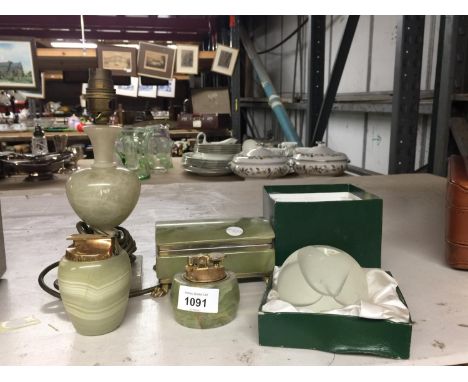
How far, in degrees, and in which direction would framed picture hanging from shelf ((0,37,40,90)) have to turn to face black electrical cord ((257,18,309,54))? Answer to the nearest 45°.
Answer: approximately 135° to its left

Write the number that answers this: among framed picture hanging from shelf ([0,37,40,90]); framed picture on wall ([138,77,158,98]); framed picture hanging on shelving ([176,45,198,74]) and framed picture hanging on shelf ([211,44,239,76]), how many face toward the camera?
4

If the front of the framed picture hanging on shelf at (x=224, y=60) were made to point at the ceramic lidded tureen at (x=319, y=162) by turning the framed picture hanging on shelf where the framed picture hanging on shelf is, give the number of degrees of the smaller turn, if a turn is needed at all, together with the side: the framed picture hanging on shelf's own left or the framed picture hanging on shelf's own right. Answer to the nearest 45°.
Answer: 0° — it already faces it

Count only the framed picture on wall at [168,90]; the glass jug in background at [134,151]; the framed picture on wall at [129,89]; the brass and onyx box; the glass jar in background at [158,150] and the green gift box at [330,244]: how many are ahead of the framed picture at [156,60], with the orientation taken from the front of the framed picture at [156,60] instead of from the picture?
4

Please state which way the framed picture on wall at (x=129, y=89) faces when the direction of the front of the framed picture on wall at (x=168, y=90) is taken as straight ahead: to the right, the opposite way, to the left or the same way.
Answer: the same way

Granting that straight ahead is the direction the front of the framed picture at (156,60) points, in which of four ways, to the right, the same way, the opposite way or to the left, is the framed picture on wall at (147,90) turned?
the same way

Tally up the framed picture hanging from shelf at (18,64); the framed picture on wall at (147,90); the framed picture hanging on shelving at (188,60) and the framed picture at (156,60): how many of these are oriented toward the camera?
4

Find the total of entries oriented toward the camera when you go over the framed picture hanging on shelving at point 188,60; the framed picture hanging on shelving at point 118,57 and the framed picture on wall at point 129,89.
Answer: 3

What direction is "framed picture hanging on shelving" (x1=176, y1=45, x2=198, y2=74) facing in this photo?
toward the camera

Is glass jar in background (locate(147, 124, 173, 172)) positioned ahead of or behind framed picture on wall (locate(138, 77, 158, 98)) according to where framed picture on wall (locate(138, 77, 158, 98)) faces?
ahead

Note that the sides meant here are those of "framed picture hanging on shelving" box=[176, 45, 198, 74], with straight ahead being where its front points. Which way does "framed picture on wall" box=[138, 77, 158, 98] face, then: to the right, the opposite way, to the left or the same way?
the same way

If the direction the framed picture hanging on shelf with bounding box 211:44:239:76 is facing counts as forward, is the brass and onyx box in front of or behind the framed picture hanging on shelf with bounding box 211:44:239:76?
in front

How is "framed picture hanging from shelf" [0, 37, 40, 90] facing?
toward the camera

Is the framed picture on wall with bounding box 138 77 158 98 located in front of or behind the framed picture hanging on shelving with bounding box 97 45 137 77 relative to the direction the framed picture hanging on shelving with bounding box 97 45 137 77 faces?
behind
